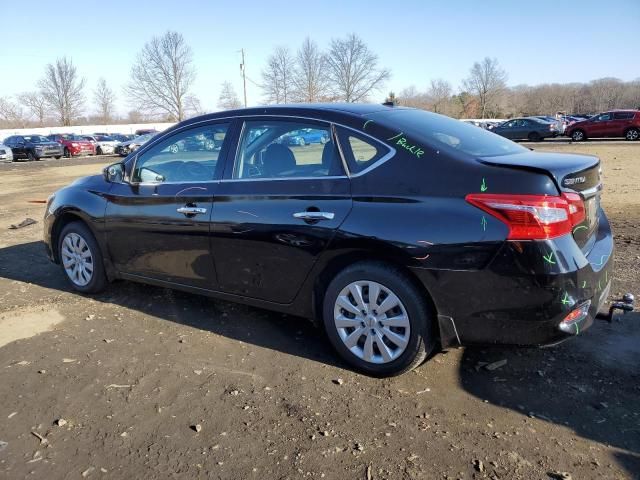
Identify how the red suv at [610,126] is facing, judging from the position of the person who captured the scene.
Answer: facing to the left of the viewer

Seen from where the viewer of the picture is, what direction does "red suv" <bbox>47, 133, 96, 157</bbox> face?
facing the viewer and to the right of the viewer

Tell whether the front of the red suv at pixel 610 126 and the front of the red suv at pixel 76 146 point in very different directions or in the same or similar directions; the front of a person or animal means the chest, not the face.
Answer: very different directions

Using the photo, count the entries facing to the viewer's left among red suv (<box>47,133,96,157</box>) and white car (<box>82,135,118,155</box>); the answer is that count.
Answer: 0

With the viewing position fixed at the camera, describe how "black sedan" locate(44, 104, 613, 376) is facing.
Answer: facing away from the viewer and to the left of the viewer

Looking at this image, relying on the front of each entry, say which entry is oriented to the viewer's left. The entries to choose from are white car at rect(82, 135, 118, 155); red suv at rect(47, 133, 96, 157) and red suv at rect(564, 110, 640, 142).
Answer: red suv at rect(564, 110, 640, 142)

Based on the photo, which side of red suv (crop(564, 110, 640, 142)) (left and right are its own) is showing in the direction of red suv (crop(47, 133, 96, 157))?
front

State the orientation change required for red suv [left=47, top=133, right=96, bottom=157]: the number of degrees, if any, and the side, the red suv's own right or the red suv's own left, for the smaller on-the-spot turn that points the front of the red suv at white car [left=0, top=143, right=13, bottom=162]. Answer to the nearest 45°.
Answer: approximately 90° to the red suv's own right

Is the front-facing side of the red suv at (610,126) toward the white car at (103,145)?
yes
